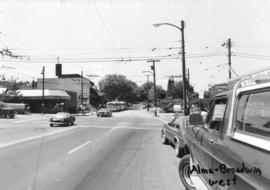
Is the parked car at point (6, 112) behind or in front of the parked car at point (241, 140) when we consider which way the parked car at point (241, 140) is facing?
in front

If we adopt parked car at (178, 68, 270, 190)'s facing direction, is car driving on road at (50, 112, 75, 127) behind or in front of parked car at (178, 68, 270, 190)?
in front

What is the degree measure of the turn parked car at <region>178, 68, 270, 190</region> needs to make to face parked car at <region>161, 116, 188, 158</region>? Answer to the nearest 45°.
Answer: approximately 45° to its right

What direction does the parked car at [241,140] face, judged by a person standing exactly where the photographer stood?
facing away from the viewer and to the left of the viewer
